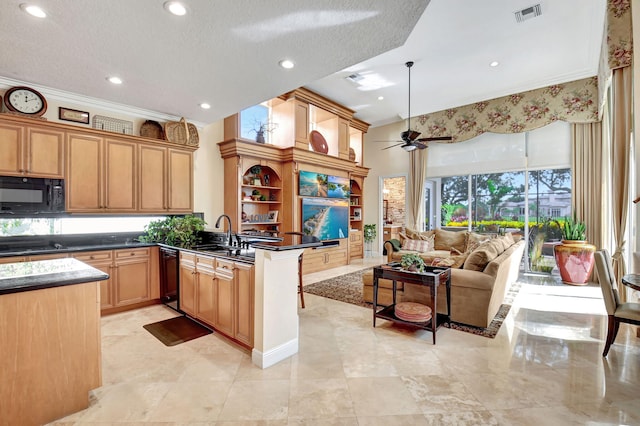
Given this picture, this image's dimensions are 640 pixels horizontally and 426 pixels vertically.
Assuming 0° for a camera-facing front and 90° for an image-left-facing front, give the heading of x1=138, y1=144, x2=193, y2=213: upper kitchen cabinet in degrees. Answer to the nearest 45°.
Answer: approximately 315°

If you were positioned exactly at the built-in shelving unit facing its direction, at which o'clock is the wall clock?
The wall clock is roughly at 3 o'clock from the built-in shelving unit.

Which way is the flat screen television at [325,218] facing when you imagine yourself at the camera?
facing the viewer and to the right of the viewer

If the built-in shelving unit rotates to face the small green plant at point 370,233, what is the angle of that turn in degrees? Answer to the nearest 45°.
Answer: approximately 90° to its left

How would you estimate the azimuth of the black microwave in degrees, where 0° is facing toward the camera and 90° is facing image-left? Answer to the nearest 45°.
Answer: approximately 0°

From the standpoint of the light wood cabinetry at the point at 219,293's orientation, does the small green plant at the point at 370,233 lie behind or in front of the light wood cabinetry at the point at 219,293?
behind

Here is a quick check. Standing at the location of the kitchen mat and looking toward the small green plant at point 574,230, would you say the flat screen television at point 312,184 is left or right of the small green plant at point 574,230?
left

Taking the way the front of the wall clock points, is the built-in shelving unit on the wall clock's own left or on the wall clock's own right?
on the wall clock's own left

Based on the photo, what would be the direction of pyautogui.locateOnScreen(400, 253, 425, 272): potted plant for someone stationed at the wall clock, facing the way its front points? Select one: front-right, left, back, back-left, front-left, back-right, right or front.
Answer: front-left

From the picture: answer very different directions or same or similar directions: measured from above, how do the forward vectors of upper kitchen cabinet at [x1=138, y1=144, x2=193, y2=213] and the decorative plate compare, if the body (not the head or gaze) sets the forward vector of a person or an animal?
same or similar directions

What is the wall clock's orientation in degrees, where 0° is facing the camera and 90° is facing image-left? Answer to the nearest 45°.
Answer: approximately 0°

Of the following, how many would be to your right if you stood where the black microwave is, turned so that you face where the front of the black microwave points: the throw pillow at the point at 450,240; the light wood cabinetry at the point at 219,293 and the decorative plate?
0

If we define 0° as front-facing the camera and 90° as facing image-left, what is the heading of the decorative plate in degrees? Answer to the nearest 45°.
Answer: approximately 315°

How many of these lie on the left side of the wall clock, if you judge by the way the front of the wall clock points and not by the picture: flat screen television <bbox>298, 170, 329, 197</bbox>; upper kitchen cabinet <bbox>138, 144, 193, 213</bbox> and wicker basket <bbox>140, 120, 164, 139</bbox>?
3

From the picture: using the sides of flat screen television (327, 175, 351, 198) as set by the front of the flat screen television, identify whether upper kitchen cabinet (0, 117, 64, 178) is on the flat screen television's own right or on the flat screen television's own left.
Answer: on the flat screen television's own right

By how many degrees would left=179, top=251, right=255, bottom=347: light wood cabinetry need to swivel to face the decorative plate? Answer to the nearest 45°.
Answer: approximately 180°

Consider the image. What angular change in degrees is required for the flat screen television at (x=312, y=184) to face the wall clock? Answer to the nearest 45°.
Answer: approximately 90° to its right

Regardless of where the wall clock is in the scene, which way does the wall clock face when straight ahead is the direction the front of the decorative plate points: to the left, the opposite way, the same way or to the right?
the same way

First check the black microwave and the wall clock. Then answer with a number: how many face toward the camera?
2
